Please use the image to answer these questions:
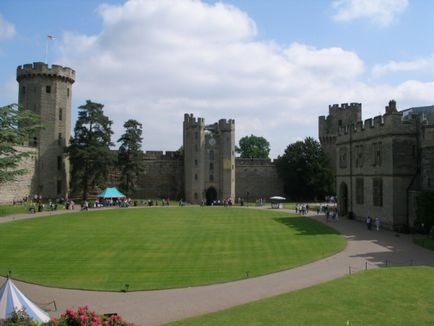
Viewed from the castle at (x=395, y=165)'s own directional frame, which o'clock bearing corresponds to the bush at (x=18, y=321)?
The bush is roughly at 11 o'clock from the castle.

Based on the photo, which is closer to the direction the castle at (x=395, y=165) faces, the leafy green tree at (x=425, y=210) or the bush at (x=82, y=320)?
the bush

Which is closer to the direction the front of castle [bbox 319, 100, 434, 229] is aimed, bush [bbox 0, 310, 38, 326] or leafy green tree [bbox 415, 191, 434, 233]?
the bush

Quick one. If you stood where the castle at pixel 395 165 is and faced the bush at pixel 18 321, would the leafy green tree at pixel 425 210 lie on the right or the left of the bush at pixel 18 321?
left

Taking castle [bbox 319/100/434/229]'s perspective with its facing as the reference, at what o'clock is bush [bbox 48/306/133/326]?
The bush is roughly at 11 o'clock from the castle.

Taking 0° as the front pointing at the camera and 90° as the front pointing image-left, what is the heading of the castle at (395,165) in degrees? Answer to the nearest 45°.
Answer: approximately 45°

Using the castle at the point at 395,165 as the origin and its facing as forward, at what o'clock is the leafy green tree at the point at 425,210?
The leafy green tree is roughly at 10 o'clock from the castle.
